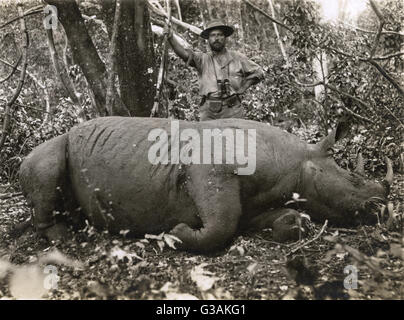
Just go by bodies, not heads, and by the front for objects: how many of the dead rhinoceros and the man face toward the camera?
1

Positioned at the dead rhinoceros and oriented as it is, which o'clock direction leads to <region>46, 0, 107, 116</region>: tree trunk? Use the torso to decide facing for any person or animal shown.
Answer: The tree trunk is roughly at 8 o'clock from the dead rhinoceros.

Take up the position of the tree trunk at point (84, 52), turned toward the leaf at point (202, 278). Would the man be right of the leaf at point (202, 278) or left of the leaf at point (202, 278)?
left

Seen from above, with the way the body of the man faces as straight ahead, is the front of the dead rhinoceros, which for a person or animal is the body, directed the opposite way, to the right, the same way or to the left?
to the left

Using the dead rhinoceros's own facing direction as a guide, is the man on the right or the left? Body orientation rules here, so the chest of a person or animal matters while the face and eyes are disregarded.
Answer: on its left

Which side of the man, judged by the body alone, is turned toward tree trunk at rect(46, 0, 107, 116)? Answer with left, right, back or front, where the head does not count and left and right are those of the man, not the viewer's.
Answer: right

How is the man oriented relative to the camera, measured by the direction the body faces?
toward the camera

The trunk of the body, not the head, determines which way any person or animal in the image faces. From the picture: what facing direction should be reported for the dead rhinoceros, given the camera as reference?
facing to the right of the viewer

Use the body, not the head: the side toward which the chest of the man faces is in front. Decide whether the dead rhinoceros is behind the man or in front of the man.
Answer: in front

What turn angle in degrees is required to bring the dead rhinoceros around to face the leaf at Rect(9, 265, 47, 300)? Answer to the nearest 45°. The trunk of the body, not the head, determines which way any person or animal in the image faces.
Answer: approximately 135° to its right

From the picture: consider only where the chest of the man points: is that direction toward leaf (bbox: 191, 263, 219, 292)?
yes

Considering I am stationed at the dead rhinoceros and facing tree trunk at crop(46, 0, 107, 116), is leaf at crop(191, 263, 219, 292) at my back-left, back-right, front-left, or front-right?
back-left
